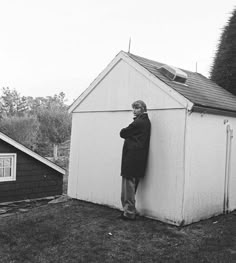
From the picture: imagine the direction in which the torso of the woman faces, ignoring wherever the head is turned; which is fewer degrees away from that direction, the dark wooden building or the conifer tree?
the dark wooden building

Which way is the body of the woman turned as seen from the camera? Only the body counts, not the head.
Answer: to the viewer's left

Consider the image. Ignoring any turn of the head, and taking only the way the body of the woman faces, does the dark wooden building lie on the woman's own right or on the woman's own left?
on the woman's own right

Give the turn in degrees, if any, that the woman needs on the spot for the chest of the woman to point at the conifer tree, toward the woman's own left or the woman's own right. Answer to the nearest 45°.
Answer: approximately 135° to the woman's own right
